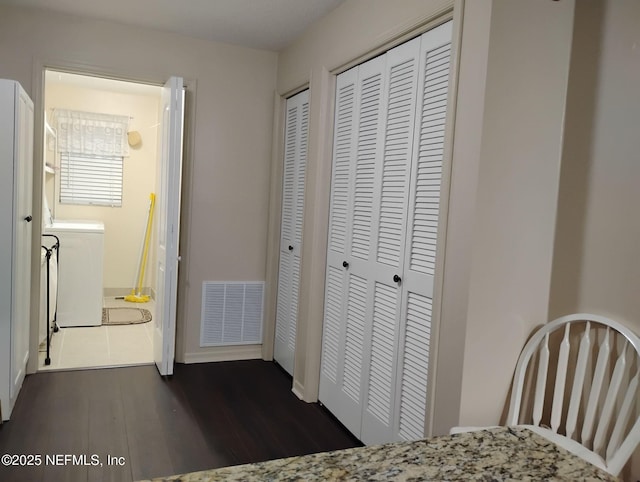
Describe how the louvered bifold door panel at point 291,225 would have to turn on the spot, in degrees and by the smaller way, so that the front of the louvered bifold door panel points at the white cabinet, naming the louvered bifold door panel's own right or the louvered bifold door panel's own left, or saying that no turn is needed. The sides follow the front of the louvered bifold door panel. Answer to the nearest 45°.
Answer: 0° — it already faces it

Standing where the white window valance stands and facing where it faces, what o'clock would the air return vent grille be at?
The air return vent grille is roughly at 11 o'clock from the white window valance.

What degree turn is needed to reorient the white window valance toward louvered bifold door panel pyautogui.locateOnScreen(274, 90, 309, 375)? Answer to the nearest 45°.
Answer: approximately 45° to its left

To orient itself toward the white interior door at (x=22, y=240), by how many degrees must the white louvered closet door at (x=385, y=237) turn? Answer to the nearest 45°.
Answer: approximately 45° to its right

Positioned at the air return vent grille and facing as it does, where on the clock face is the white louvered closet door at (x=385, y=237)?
The white louvered closet door is roughly at 11 o'clock from the air return vent grille.

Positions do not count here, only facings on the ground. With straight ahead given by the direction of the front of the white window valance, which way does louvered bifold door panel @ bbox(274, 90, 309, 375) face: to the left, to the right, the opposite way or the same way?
to the right

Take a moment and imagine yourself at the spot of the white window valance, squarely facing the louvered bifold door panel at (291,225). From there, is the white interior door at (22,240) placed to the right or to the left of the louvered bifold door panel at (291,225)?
right

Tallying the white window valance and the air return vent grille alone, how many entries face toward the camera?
2

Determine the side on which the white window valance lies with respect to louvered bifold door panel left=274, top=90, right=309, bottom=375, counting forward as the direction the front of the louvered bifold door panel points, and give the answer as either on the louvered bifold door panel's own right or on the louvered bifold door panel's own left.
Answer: on the louvered bifold door panel's own right

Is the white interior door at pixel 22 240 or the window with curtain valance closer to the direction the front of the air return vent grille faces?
the white interior door
